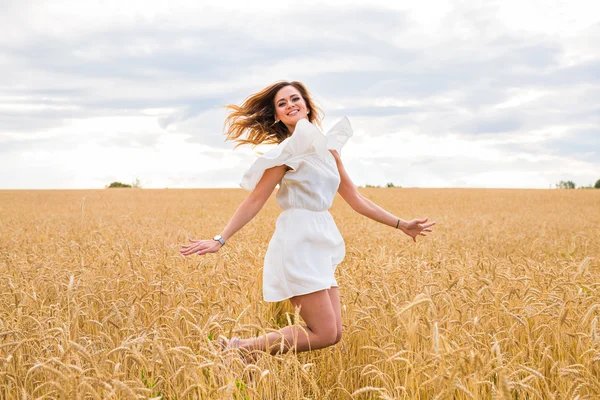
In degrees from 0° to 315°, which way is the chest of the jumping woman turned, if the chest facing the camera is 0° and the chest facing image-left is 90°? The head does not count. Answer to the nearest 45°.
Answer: approximately 315°
